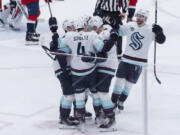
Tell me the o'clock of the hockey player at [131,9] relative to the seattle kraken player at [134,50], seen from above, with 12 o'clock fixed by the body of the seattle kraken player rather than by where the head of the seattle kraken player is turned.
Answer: The hockey player is roughly at 6 o'clock from the seattle kraken player.

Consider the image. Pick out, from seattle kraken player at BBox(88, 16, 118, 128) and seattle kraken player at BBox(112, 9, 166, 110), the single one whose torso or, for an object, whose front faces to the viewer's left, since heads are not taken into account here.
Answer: seattle kraken player at BBox(88, 16, 118, 128)

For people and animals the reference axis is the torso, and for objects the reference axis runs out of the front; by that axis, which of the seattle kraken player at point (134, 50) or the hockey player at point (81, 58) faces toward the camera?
the seattle kraken player

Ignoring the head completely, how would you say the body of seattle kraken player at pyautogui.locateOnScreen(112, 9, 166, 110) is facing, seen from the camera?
toward the camera

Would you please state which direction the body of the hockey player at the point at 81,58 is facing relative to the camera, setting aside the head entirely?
away from the camera

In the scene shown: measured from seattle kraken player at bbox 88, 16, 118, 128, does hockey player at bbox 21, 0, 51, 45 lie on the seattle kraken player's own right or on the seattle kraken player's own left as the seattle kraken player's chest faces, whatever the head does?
on the seattle kraken player's own right
